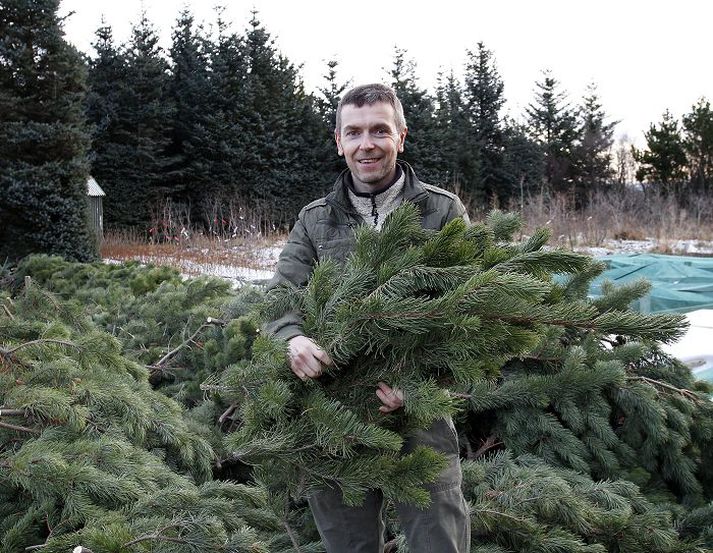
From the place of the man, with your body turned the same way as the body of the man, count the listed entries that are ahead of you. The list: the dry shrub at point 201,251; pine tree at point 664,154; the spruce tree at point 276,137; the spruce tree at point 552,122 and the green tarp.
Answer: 0

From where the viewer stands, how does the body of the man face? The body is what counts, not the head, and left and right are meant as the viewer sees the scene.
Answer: facing the viewer

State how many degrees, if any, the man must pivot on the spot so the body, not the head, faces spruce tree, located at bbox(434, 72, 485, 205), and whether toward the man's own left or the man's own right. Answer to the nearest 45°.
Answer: approximately 180°

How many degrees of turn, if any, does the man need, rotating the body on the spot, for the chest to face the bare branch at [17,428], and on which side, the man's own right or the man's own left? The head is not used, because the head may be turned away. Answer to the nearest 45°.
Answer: approximately 90° to the man's own right

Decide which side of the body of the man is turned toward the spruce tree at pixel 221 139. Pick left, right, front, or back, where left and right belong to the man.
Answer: back

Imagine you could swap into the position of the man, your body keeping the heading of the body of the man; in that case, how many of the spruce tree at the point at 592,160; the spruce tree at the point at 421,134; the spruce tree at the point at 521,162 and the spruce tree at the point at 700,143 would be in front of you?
0

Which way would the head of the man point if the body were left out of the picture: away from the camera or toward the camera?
toward the camera

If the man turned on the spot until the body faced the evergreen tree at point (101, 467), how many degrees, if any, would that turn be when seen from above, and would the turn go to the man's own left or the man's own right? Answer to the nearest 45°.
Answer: approximately 90° to the man's own right

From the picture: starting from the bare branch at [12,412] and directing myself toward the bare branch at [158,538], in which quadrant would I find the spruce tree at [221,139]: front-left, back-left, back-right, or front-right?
back-left

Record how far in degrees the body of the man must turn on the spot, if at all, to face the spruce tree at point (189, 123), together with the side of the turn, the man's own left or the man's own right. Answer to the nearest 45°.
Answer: approximately 180°

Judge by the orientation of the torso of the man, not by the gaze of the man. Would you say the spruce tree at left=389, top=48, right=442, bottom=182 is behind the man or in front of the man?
behind

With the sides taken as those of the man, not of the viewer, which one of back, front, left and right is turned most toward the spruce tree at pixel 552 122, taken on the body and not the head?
back

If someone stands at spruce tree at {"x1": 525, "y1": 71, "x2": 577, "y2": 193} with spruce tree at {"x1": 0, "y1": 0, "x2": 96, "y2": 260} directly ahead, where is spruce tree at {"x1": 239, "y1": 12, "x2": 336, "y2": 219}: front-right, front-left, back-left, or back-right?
front-right

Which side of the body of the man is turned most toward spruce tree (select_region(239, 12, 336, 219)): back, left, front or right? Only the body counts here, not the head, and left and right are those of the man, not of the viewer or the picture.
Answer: back

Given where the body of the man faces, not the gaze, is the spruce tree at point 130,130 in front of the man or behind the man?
behind

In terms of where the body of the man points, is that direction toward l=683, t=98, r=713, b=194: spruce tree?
no

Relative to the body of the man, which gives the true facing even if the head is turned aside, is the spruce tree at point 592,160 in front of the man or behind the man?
behind

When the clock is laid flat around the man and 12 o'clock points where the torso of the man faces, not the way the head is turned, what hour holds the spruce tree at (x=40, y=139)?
The spruce tree is roughly at 5 o'clock from the man.
